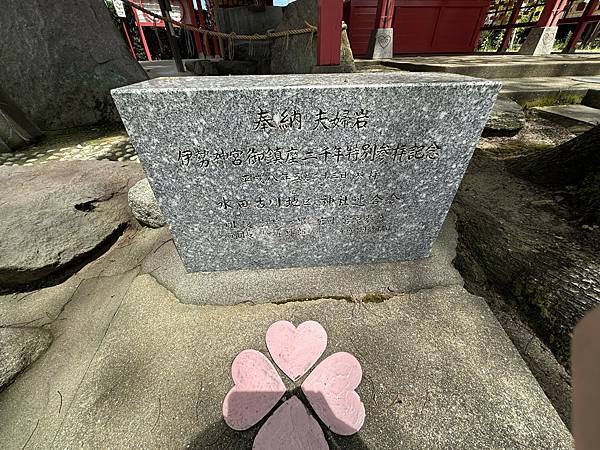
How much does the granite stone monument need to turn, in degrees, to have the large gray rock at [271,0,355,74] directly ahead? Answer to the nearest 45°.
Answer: approximately 180°

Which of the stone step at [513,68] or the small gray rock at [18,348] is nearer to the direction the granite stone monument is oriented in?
the small gray rock

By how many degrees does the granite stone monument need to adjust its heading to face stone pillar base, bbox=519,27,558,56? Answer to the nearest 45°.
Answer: approximately 135° to its left

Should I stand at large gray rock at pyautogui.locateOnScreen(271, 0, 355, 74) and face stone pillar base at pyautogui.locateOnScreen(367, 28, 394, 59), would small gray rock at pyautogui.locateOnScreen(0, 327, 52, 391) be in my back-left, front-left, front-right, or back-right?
back-right

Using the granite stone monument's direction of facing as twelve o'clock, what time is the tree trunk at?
The tree trunk is roughly at 9 o'clock from the granite stone monument.

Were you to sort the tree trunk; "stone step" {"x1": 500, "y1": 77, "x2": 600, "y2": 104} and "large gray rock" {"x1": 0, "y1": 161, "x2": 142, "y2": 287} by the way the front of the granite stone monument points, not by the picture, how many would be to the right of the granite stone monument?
1

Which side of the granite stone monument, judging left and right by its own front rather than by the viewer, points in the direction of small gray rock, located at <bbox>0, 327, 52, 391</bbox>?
right

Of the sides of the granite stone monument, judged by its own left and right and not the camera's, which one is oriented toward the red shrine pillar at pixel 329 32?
back

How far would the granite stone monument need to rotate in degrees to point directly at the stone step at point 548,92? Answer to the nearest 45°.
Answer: approximately 135° to its left

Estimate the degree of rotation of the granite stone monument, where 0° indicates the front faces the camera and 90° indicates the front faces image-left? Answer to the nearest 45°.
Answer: approximately 0°

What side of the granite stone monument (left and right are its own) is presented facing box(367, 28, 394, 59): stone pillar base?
back
